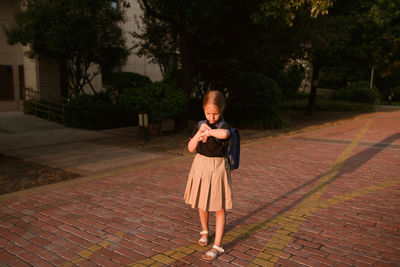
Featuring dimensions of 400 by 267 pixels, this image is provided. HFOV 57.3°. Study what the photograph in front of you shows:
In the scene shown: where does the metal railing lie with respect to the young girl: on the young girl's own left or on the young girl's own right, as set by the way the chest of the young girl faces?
on the young girl's own right

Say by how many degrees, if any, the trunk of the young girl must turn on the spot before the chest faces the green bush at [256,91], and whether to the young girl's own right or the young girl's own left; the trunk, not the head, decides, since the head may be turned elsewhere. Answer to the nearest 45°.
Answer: approximately 135° to the young girl's own right

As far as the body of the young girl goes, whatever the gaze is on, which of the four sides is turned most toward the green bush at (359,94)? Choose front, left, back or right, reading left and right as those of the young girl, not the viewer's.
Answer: back

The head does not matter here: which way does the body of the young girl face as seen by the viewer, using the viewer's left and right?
facing the viewer and to the left of the viewer

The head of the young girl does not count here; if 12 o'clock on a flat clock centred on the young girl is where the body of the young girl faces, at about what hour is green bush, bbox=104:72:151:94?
The green bush is roughly at 4 o'clock from the young girl.

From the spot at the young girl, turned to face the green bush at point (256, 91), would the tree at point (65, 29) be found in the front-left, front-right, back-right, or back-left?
front-left

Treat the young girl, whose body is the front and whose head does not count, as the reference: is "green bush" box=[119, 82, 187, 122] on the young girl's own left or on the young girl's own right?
on the young girl's own right

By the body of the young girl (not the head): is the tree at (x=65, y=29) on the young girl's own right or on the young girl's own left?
on the young girl's own right
